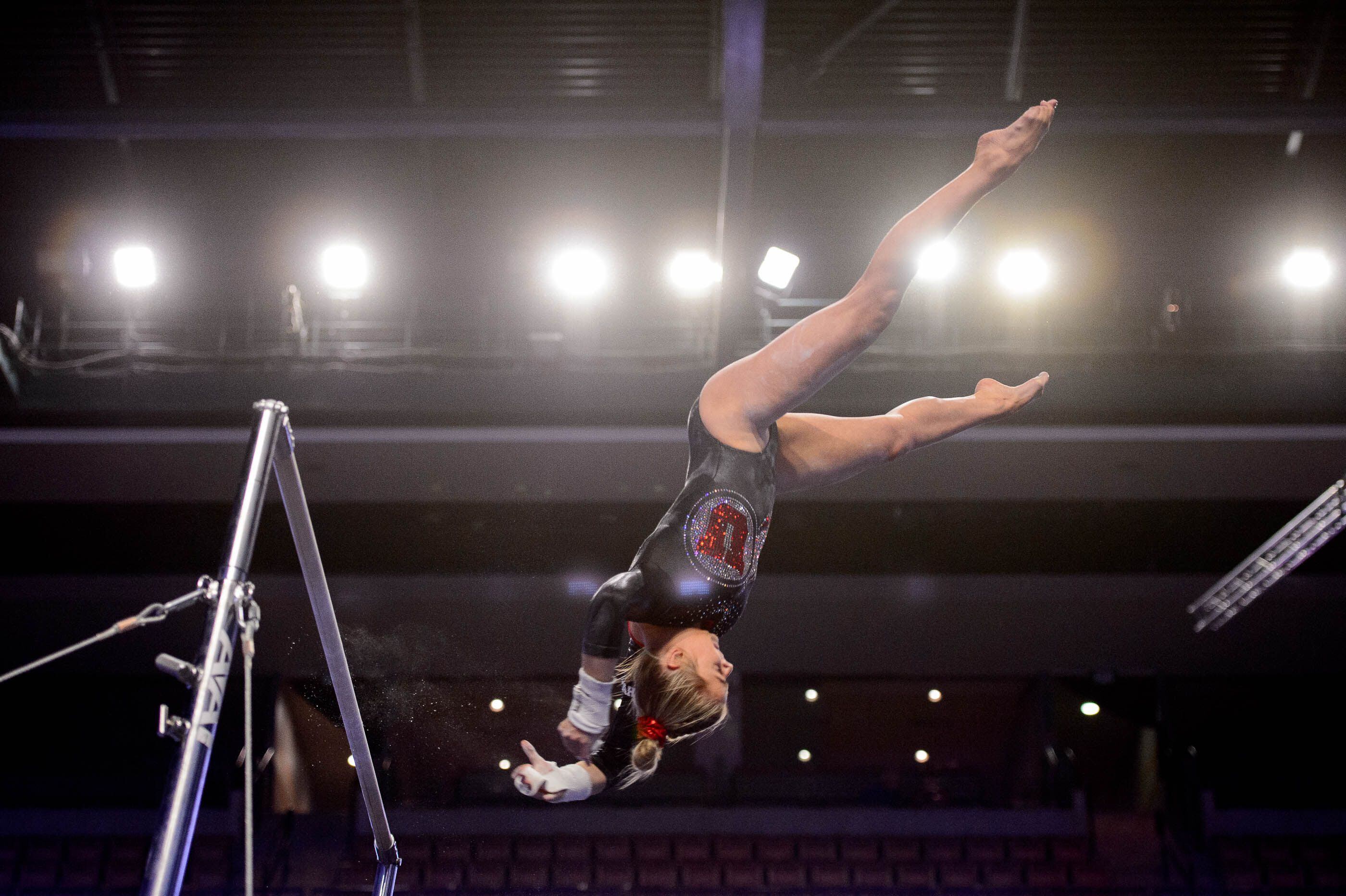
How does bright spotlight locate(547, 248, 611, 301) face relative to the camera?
toward the camera

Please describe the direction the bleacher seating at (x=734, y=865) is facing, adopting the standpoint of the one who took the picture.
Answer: facing the viewer

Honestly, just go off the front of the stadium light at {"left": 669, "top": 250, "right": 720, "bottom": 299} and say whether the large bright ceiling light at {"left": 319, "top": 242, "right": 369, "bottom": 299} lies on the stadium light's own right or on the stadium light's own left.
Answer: on the stadium light's own right

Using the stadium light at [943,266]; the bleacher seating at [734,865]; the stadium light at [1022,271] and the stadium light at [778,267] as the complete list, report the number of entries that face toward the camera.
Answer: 4

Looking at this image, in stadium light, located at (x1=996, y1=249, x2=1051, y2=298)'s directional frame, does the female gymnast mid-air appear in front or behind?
in front

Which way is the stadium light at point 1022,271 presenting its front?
toward the camera

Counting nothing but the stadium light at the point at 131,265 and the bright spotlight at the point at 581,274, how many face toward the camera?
2

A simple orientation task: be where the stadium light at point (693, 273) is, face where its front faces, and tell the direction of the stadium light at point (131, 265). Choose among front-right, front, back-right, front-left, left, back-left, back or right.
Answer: right

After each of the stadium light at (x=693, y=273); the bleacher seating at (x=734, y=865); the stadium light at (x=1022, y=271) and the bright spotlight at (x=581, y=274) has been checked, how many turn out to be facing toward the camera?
4
